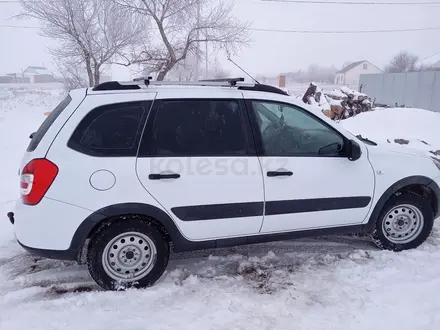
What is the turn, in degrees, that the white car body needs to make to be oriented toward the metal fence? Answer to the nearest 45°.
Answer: approximately 45° to its left

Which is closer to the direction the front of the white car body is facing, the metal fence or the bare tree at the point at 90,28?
the metal fence

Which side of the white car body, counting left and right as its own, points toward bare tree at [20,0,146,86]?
left

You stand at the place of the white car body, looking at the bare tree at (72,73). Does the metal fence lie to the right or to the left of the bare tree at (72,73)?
right

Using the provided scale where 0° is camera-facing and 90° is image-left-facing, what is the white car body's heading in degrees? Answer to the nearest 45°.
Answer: approximately 270°

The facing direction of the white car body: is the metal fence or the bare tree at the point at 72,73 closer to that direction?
the metal fence

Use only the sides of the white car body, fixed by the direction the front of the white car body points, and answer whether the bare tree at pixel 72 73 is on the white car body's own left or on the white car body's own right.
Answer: on the white car body's own left
